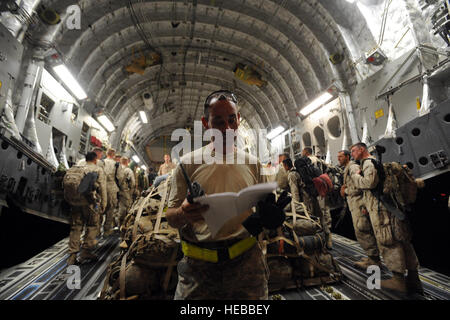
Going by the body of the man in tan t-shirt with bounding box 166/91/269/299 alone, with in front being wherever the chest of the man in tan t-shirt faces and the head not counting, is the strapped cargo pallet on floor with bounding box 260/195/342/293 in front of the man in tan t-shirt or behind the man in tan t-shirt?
behind

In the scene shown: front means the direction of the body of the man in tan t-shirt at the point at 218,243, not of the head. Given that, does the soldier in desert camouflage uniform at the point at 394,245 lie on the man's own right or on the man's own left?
on the man's own left

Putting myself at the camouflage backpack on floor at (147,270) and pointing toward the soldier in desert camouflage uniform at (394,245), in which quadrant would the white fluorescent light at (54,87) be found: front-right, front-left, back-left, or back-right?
back-left

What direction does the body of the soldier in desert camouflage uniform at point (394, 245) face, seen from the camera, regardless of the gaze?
to the viewer's left

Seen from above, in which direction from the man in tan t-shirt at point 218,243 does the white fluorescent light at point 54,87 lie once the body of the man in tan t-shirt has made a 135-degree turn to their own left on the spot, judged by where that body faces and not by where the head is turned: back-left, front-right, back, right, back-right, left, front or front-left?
left

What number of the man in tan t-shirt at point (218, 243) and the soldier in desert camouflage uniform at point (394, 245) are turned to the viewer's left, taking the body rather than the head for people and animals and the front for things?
1

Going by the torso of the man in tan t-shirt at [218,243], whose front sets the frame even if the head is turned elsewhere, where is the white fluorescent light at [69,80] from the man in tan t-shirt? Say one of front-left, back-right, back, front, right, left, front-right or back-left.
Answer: back-right

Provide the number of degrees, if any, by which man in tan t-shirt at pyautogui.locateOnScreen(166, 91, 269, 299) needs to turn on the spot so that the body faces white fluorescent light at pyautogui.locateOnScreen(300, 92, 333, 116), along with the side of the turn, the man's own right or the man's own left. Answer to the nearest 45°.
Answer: approximately 135° to the man's own left

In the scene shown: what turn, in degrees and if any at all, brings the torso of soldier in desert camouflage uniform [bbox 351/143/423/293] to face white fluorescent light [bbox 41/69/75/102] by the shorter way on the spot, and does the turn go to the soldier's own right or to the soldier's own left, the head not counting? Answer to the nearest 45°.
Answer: approximately 45° to the soldier's own left

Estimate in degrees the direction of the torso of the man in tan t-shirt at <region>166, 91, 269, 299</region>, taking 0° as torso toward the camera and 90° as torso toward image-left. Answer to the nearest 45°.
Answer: approximately 0°
